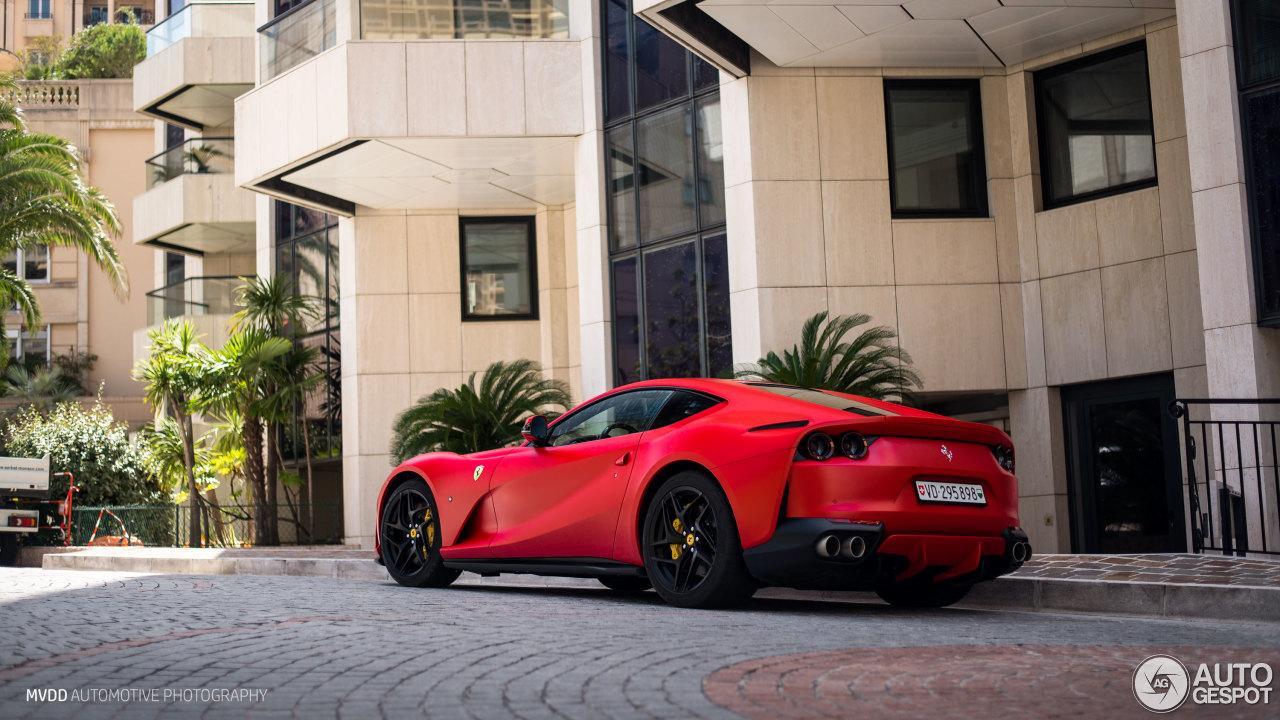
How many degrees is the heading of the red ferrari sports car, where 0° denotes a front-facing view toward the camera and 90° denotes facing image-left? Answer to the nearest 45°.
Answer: approximately 135°

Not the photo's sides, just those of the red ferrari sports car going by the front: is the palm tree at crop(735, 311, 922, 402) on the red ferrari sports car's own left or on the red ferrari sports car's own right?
on the red ferrari sports car's own right

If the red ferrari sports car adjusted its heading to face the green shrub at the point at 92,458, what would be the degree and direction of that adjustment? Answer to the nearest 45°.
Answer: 0° — it already faces it

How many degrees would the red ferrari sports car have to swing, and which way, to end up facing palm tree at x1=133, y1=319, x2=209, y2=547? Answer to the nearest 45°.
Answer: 0° — it already faces it

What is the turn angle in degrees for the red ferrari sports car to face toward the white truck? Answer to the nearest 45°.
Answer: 0° — it already faces it

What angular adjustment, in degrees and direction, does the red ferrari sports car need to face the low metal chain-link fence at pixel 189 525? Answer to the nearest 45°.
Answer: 0° — it already faces it

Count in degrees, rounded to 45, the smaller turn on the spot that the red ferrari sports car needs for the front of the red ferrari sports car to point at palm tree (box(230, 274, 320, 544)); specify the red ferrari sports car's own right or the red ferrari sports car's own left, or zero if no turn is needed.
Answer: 0° — it already faces it

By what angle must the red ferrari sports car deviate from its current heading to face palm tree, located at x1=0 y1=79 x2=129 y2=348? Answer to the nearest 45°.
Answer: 0° — it already faces it

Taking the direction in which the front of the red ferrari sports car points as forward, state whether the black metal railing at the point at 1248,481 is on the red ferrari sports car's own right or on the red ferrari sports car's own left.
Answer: on the red ferrari sports car's own right

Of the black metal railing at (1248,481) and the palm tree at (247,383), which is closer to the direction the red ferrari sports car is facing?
the palm tree
